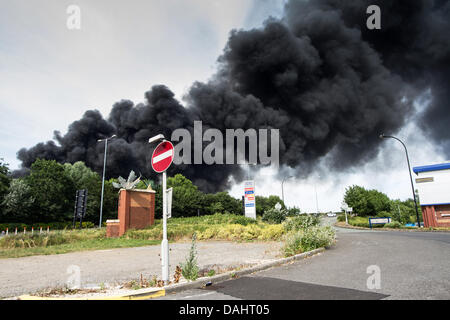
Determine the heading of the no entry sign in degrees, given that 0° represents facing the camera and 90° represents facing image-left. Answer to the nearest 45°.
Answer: approximately 45°

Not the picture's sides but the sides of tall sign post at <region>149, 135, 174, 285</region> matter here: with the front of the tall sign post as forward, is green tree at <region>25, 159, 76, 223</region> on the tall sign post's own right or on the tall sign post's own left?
on the tall sign post's own right

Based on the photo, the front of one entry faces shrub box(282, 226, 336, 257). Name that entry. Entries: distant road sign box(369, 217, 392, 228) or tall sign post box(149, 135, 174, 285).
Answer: the distant road sign

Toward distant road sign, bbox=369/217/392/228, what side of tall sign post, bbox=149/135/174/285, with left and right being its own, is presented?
back

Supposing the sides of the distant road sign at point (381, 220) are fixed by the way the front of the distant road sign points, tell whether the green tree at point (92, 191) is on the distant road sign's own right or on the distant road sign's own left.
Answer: on the distant road sign's own right

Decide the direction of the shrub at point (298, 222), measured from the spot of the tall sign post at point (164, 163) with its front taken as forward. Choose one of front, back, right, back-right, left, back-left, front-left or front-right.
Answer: back

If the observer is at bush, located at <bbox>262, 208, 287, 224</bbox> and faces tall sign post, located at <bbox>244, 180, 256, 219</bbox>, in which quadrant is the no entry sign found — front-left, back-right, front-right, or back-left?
back-left

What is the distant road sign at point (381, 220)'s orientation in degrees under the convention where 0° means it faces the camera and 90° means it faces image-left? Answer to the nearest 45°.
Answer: approximately 0°

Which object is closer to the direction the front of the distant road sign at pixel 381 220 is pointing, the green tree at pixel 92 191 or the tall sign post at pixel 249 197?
the tall sign post

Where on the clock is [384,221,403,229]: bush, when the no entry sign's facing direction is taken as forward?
The bush is roughly at 6 o'clock from the no entry sign.

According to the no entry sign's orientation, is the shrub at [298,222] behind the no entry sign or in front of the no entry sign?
behind
